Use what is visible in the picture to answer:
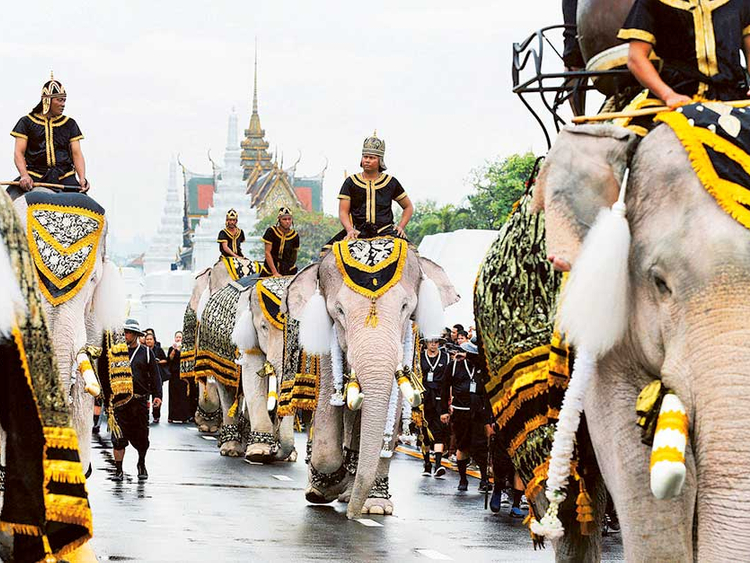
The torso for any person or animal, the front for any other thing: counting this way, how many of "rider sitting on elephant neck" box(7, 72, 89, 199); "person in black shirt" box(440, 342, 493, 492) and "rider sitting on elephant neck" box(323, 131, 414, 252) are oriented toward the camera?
3

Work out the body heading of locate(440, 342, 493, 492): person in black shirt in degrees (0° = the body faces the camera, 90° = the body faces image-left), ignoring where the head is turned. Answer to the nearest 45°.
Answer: approximately 0°

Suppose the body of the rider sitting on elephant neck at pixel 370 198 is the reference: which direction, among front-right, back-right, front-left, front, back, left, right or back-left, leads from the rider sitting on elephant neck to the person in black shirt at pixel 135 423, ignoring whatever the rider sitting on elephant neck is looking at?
back-right

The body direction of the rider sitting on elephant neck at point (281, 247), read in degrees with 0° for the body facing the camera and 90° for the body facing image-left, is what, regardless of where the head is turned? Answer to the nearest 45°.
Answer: approximately 315°

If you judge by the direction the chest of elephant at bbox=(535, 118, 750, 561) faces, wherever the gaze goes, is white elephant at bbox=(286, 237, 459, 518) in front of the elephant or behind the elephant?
behind

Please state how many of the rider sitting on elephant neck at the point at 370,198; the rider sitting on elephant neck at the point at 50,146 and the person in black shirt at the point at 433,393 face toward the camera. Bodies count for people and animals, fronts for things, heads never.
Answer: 3

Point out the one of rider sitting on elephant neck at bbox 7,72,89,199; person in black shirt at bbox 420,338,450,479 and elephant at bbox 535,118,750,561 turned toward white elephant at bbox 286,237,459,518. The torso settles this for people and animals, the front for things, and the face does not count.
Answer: the person in black shirt

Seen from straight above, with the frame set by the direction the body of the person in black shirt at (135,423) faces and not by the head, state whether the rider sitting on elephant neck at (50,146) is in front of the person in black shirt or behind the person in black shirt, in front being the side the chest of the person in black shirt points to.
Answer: in front

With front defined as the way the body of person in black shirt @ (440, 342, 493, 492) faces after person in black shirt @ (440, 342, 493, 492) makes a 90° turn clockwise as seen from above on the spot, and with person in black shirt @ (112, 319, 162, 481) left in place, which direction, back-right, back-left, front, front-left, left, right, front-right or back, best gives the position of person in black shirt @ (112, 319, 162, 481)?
front

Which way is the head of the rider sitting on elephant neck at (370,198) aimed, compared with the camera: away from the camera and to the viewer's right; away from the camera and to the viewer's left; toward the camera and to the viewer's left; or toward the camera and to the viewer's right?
toward the camera and to the viewer's left

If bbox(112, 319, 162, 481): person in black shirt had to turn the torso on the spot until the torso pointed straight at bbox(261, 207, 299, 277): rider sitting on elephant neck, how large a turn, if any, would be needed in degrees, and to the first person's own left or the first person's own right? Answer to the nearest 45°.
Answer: approximately 180°
